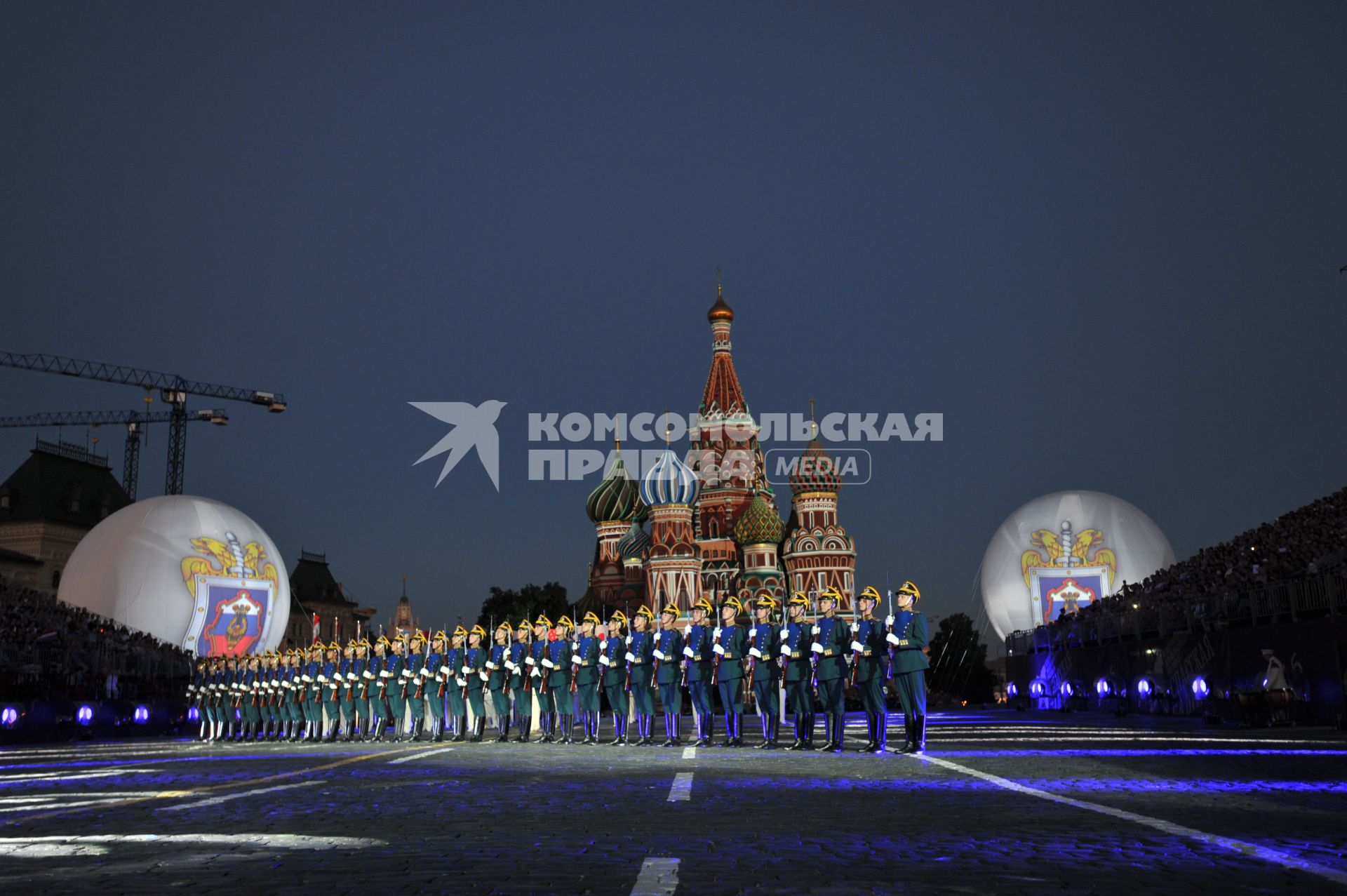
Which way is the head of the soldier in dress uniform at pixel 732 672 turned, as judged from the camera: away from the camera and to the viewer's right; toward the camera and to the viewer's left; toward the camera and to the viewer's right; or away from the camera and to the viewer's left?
toward the camera and to the viewer's left

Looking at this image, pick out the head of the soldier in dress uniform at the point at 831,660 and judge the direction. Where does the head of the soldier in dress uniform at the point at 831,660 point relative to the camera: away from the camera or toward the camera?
toward the camera

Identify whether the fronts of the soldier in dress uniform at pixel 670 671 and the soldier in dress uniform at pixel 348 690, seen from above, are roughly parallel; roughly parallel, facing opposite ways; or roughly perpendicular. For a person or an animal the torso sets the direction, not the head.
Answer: roughly parallel

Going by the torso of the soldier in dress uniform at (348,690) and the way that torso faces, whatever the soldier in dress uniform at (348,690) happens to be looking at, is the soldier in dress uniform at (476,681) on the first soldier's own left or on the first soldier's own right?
on the first soldier's own left

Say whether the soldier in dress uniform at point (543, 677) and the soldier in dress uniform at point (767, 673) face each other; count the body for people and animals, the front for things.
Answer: no

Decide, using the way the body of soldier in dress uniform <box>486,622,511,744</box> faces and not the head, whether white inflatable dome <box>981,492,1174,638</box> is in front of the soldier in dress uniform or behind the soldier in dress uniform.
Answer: behind

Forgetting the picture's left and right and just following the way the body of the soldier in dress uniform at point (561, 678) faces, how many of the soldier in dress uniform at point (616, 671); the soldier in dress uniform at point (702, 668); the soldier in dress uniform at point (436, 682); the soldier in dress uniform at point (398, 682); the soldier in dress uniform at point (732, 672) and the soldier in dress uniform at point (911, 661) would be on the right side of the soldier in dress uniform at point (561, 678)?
2

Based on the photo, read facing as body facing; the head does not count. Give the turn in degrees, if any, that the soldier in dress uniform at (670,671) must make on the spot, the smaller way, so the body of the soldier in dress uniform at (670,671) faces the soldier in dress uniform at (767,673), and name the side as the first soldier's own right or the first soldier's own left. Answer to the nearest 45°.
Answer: approximately 90° to the first soldier's own left

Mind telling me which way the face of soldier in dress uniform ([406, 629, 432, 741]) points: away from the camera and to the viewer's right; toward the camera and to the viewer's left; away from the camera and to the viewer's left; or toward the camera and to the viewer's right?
toward the camera and to the viewer's left

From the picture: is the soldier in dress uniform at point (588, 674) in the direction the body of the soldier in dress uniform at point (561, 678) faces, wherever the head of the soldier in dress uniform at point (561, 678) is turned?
no

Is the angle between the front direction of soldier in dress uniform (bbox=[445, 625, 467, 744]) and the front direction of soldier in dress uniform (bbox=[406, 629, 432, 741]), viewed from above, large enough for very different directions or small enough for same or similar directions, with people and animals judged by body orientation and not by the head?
same or similar directions

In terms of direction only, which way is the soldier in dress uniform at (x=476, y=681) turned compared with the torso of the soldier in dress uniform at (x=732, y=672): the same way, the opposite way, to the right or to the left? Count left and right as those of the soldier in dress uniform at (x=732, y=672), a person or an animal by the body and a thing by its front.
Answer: the same way

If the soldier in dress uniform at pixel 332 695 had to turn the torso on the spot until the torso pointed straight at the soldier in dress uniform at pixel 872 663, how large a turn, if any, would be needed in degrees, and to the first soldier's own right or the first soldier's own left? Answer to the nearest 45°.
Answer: approximately 90° to the first soldier's own left

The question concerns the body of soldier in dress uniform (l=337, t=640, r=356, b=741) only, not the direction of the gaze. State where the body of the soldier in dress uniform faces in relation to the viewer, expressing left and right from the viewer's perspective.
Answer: facing the viewer and to the left of the viewer

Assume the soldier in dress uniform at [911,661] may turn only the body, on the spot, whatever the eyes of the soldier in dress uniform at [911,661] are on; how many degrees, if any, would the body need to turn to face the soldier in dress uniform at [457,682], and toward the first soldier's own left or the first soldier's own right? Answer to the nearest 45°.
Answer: approximately 90° to the first soldier's own right

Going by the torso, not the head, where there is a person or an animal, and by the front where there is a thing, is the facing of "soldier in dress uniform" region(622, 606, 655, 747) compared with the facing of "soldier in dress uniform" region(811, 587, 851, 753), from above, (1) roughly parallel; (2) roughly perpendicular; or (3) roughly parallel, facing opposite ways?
roughly parallel

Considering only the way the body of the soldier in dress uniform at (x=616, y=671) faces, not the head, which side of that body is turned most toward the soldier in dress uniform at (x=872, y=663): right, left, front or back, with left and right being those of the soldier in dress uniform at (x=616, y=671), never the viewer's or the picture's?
left

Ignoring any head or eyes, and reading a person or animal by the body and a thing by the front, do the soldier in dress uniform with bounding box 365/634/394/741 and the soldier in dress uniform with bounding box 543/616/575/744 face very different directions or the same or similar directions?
same or similar directions

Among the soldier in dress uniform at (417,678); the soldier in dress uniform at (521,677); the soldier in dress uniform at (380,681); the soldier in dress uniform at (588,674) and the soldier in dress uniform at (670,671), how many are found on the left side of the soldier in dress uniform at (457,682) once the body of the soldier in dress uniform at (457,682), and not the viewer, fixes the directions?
3

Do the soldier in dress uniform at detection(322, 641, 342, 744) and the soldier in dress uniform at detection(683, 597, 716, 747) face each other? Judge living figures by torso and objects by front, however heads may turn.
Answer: no

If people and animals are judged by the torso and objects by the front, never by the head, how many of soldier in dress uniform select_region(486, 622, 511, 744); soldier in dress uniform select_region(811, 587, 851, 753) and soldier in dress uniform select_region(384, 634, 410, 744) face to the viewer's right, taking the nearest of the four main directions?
0

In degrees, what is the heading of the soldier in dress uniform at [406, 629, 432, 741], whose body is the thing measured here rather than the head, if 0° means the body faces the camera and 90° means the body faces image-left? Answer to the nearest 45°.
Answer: approximately 45°

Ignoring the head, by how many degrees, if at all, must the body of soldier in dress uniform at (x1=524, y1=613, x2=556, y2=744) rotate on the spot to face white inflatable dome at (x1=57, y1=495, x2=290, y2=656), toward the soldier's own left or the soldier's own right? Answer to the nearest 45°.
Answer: approximately 90° to the soldier's own right

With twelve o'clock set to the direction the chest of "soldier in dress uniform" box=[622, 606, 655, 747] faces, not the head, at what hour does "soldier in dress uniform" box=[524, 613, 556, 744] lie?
"soldier in dress uniform" box=[524, 613, 556, 744] is roughly at 3 o'clock from "soldier in dress uniform" box=[622, 606, 655, 747].

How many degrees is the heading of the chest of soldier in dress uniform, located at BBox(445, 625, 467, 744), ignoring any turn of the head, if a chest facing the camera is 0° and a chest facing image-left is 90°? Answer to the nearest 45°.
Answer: approximately 45°
